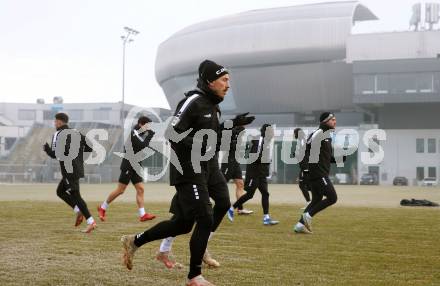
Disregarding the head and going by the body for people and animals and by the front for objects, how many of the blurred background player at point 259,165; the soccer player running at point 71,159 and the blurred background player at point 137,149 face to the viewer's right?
2

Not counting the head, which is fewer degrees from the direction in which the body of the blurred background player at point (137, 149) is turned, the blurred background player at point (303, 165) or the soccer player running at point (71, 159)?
the blurred background player

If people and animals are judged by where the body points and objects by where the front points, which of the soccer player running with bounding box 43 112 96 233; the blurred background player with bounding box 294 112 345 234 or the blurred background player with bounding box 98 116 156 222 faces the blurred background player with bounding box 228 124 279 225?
the blurred background player with bounding box 98 116 156 222

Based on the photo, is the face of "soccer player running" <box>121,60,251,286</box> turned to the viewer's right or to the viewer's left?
to the viewer's right
